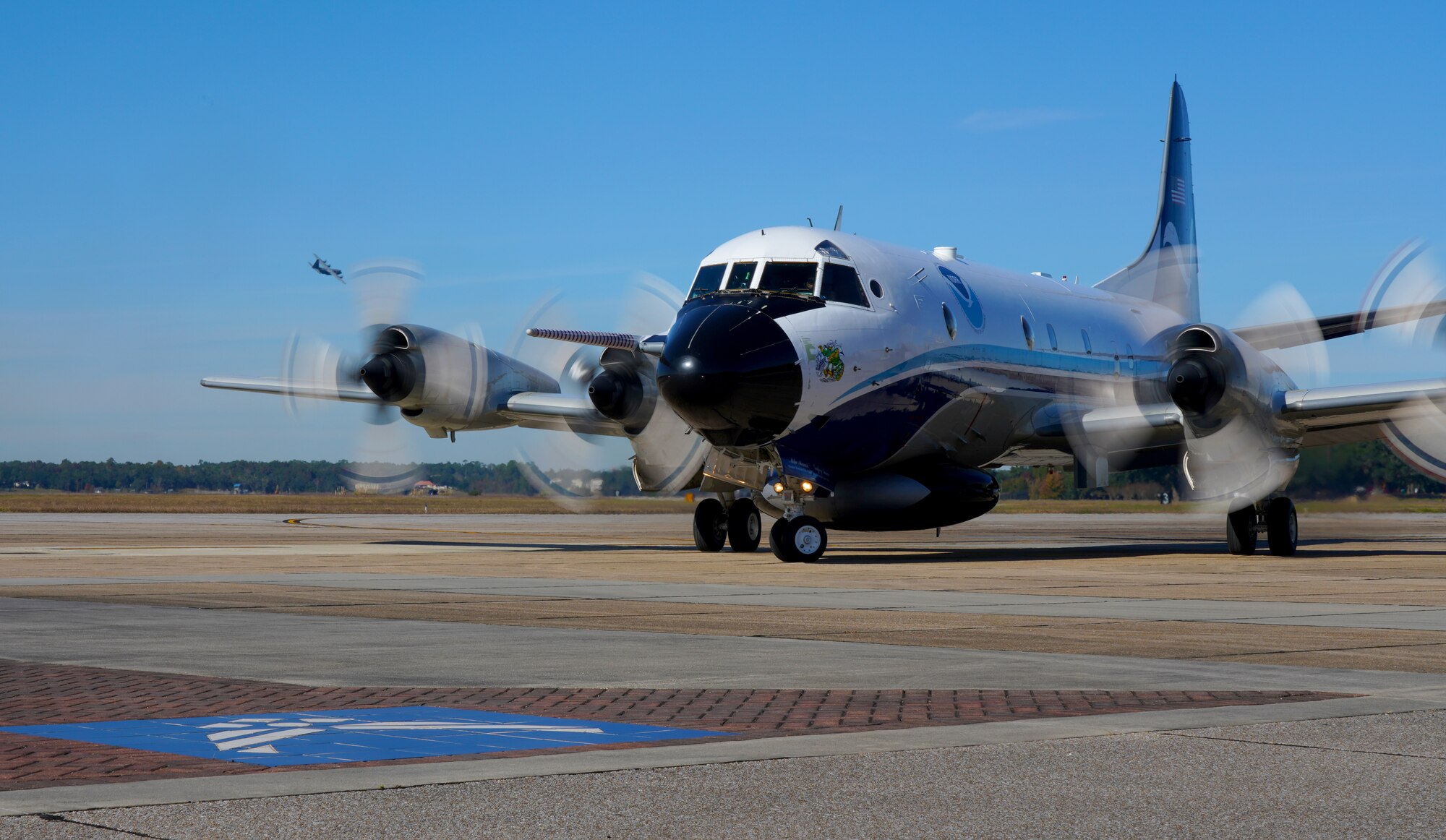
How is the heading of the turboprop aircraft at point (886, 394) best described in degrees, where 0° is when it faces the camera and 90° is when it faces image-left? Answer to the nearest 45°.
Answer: approximately 45°
